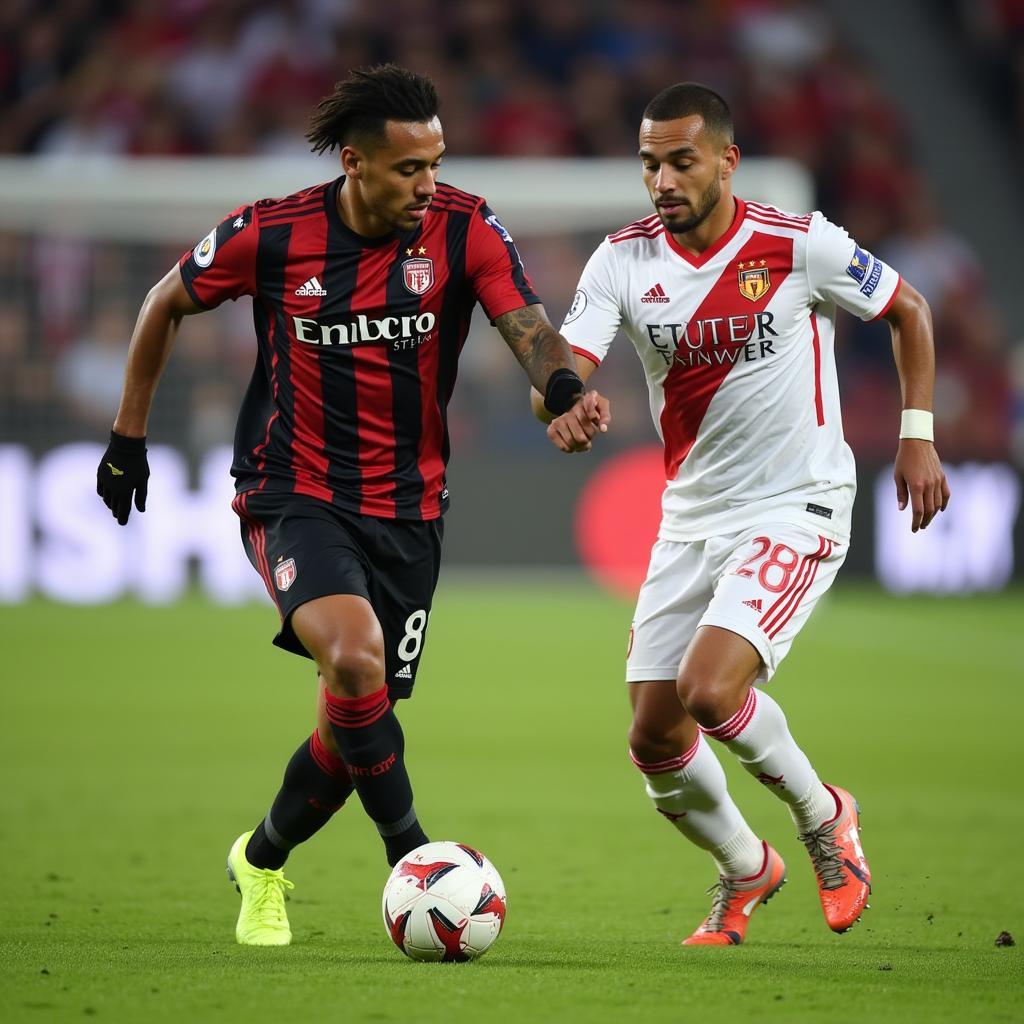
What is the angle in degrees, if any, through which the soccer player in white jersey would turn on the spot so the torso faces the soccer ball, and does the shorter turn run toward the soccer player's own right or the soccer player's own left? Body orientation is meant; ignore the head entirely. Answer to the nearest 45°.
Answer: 0° — they already face it

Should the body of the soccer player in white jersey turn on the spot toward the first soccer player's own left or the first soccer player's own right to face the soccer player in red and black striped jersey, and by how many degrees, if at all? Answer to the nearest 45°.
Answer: approximately 45° to the first soccer player's own right

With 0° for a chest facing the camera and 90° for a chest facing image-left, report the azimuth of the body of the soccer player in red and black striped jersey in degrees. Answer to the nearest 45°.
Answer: approximately 315°

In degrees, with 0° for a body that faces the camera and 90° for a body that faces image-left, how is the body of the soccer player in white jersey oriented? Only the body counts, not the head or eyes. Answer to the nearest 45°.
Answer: approximately 45°
